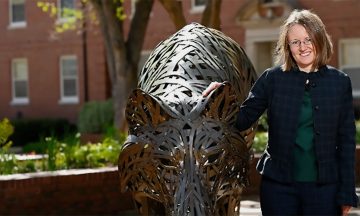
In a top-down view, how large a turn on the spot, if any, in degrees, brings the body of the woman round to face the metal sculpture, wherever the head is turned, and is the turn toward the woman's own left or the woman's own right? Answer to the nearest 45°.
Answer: approximately 90° to the woman's own right

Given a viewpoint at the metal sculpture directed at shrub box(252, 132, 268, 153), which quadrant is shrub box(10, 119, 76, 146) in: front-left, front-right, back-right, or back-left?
front-left

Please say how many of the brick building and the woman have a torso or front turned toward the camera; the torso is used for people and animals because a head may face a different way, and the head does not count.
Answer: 2

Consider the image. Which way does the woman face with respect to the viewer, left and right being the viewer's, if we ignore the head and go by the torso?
facing the viewer

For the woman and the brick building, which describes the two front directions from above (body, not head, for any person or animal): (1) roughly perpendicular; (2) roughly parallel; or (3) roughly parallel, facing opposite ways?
roughly parallel

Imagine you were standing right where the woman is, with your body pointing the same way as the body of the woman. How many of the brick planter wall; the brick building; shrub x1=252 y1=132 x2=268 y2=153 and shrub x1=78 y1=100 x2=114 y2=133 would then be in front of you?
0

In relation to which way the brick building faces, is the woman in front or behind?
in front

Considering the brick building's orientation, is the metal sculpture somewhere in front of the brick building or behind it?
in front

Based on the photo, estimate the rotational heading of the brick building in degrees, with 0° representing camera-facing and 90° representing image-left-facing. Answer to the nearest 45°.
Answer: approximately 0°

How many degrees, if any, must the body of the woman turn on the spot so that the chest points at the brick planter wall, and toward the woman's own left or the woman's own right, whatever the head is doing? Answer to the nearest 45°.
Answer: approximately 135° to the woman's own right

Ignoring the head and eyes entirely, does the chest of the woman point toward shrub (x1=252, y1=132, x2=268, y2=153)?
no

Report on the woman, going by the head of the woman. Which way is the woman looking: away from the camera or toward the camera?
toward the camera
